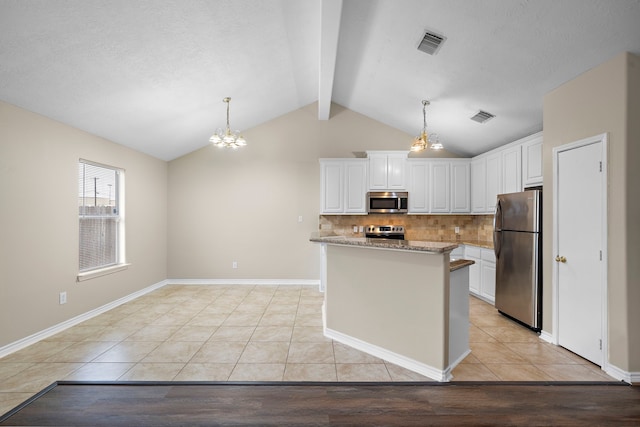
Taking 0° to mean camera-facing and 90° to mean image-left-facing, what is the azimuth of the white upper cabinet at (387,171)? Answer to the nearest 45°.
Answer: approximately 0°

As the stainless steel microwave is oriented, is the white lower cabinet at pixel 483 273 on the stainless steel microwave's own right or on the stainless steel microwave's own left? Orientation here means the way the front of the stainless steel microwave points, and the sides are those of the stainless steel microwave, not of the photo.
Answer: on the stainless steel microwave's own left

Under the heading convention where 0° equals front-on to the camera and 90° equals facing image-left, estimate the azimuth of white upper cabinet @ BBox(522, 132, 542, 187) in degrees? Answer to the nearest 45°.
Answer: approximately 45°

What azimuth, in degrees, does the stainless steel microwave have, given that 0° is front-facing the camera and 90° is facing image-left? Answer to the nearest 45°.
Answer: approximately 0°

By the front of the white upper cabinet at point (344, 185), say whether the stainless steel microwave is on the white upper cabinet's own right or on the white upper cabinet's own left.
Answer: on the white upper cabinet's own left

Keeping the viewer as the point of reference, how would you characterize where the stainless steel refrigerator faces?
facing the viewer and to the left of the viewer

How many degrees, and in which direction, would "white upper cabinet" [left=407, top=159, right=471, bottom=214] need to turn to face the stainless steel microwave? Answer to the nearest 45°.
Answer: approximately 45° to its right

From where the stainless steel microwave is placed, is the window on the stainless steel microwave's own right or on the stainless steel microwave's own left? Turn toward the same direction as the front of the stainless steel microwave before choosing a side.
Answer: on the stainless steel microwave's own right

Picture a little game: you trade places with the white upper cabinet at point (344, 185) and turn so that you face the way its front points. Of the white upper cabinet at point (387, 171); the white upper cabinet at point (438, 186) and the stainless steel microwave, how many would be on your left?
3

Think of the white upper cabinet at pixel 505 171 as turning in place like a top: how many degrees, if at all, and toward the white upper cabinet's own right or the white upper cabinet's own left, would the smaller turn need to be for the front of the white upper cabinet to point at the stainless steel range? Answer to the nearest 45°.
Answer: approximately 45° to the white upper cabinet's own right

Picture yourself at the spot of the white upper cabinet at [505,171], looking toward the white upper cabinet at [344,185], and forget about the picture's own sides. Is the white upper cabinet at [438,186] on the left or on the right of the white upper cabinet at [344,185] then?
right
